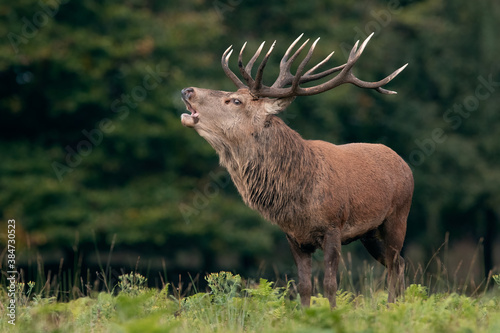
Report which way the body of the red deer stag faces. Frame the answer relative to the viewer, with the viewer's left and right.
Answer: facing the viewer and to the left of the viewer
